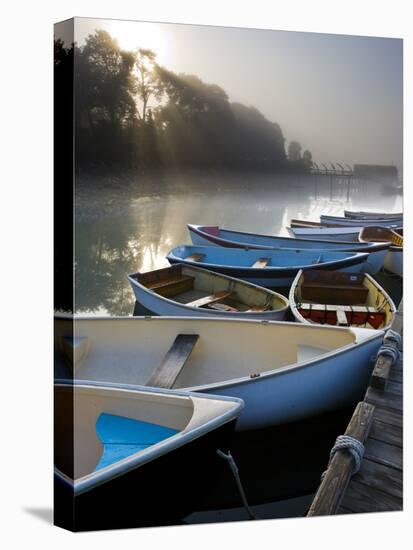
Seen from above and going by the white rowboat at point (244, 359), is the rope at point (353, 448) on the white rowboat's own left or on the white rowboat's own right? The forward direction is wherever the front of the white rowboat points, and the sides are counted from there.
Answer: on the white rowboat's own right

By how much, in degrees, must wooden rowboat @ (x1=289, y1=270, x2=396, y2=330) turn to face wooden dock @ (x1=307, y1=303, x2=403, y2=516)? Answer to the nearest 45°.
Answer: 0° — it already faces it

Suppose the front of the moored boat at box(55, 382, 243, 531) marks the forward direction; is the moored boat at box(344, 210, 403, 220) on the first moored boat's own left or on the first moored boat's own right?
on the first moored boat's own left

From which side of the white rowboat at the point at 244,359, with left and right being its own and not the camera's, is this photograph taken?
right

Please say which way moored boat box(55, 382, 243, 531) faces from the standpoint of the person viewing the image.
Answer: facing to the right of the viewer
